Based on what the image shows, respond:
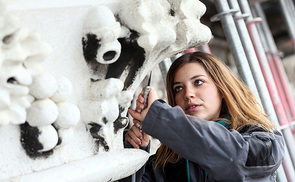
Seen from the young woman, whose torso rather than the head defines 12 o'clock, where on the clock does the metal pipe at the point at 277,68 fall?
The metal pipe is roughly at 5 o'clock from the young woman.

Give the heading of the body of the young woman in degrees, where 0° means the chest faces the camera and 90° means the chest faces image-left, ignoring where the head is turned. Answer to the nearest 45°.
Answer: approximately 45°
